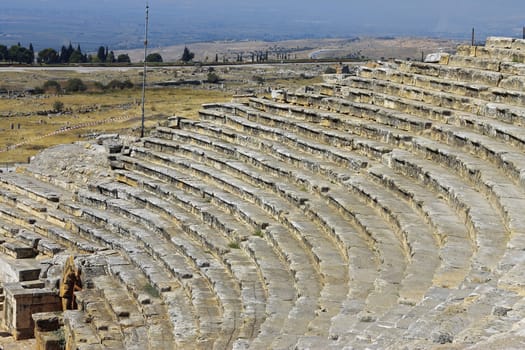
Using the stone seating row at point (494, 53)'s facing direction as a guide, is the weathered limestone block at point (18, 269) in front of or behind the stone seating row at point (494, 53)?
in front

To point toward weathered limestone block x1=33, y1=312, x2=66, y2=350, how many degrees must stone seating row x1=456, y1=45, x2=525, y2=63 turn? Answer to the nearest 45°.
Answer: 0° — it already faces it

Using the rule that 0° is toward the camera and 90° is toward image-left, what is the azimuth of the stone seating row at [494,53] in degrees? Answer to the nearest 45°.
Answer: approximately 45°

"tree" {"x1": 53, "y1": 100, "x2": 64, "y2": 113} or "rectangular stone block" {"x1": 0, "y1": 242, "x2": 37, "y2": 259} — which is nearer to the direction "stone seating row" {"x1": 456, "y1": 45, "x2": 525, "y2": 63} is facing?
the rectangular stone block
